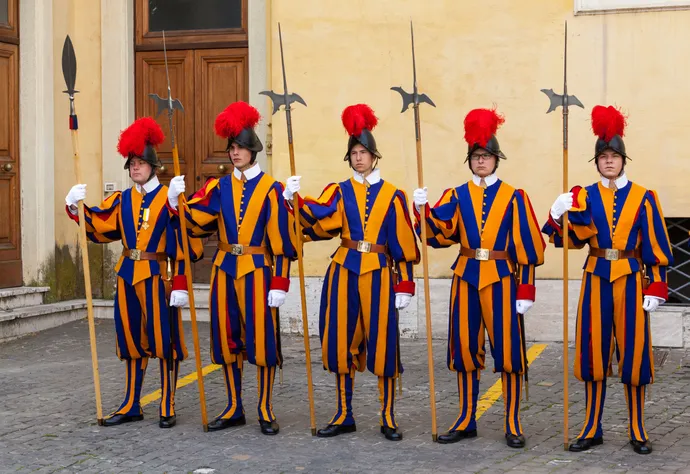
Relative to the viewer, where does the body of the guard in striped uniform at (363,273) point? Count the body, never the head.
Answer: toward the camera

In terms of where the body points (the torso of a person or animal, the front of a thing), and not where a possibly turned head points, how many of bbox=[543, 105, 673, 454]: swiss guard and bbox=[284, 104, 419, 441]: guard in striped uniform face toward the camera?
2

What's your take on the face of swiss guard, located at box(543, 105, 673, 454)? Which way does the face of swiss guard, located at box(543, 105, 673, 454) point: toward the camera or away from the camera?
toward the camera

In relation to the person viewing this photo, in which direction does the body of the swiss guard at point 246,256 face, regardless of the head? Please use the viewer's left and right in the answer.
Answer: facing the viewer and to the left of the viewer

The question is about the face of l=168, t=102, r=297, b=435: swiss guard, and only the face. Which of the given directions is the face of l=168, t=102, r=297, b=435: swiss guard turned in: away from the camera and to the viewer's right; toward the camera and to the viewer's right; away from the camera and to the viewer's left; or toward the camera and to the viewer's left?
toward the camera and to the viewer's left

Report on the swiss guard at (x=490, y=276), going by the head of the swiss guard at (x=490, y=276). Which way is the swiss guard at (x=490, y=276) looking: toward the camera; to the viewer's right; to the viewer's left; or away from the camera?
toward the camera

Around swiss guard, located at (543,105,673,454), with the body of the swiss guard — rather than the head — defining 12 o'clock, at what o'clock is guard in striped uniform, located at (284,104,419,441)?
The guard in striped uniform is roughly at 3 o'clock from the swiss guard.

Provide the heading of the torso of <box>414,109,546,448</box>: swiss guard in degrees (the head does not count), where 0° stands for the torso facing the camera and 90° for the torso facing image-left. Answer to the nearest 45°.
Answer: approximately 0°

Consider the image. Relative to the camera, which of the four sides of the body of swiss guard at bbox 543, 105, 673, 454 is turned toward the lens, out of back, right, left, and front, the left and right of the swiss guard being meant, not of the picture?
front

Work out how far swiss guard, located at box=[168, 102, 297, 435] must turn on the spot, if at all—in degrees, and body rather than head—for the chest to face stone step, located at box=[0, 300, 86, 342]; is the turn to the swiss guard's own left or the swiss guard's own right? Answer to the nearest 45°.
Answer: approximately 90° to the swiss guard's own right

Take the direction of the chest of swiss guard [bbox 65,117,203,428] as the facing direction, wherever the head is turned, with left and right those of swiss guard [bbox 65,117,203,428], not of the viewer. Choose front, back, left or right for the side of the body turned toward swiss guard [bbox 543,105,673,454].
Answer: left
